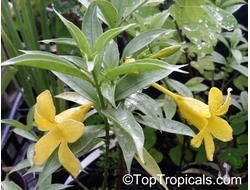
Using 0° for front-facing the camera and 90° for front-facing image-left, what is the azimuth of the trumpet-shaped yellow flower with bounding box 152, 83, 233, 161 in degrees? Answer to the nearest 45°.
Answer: approximately 270°
